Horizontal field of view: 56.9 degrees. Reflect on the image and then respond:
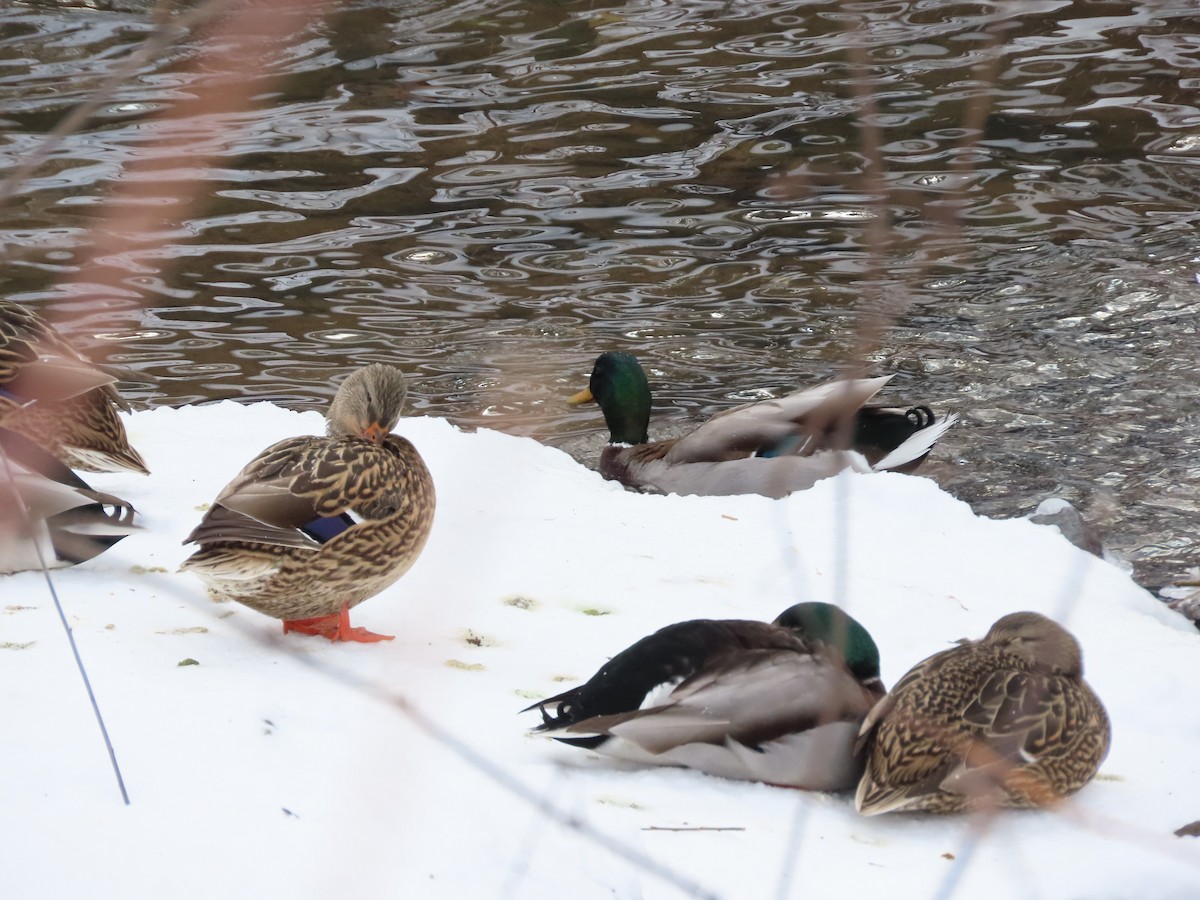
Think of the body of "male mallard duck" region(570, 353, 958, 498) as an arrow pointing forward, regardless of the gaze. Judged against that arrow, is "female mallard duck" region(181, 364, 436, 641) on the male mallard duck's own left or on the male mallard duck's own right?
on the male mallard duck's own left

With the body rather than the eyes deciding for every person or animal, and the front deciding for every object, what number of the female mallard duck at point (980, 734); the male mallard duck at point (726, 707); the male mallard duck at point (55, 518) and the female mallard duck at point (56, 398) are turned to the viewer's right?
2

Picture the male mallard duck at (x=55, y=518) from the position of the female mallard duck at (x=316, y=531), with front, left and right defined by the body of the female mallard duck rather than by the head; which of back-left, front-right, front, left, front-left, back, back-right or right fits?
back-left

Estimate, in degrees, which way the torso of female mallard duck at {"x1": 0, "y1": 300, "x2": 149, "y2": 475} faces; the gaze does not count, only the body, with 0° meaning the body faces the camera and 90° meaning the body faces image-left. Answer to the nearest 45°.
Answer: approximately 90°

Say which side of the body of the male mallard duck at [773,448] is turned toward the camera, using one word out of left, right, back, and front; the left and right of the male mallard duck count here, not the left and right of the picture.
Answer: left

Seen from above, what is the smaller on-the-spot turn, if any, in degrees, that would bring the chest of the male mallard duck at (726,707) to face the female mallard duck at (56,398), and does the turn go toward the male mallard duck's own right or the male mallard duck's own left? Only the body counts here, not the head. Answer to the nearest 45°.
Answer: approximately 135° to the male mallard duck's own left

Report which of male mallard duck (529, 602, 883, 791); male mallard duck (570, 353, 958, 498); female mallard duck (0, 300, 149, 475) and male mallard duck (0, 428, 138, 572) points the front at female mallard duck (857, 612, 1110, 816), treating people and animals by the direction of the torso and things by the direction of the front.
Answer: male mallard duck (529, 602, 883, 791)

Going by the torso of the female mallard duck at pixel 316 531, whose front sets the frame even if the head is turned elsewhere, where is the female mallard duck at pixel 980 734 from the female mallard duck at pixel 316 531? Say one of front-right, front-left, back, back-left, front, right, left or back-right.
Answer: front-right

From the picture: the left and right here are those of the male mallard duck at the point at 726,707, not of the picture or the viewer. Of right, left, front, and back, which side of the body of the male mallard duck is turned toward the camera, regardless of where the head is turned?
right

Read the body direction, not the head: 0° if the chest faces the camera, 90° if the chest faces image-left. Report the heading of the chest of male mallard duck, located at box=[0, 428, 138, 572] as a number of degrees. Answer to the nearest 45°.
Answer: approximately 90°

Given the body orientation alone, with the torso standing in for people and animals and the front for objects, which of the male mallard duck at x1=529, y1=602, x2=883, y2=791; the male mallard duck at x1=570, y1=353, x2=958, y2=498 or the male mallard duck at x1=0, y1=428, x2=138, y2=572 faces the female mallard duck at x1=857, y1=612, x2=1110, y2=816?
the male mallard duck at x1=529, y1=602, x2=883, y2=791

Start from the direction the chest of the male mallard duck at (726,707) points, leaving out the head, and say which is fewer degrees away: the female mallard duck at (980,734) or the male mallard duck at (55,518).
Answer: the female mallard duck

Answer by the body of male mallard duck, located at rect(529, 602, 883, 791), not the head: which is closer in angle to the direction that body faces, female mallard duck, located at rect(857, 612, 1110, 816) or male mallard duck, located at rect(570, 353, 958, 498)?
the female mallard duck

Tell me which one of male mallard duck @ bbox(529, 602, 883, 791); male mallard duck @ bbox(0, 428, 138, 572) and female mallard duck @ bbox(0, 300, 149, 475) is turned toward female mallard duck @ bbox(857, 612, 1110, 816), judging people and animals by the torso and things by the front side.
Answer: male mallard duck @ bbox(529, 602, 883, 791)

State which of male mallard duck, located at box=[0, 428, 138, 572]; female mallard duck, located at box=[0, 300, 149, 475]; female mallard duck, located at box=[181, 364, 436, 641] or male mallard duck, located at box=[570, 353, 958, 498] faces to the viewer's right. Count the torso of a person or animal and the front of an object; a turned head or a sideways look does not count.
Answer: female mallard duck, located at box=[181, 364, 436, 641]

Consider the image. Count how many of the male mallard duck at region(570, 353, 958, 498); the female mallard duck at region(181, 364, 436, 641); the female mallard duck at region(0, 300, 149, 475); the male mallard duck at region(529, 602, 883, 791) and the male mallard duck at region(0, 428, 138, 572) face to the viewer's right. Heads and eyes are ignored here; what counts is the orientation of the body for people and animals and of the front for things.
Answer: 2

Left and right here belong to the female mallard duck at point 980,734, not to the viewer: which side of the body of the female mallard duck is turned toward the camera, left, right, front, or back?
right

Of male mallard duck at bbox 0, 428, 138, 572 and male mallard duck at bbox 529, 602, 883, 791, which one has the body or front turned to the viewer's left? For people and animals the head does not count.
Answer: male mallard duck at bbox 0, 428, 138, 572
